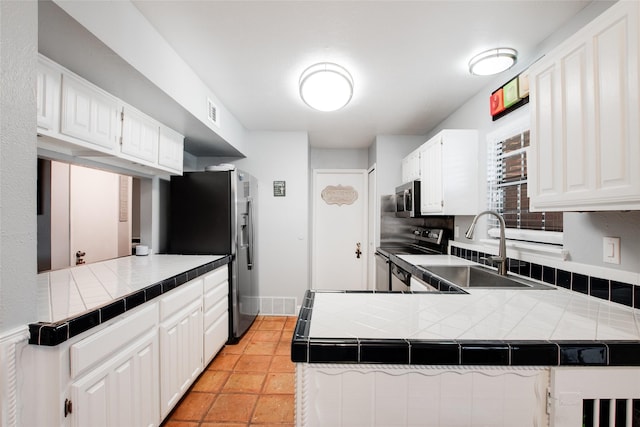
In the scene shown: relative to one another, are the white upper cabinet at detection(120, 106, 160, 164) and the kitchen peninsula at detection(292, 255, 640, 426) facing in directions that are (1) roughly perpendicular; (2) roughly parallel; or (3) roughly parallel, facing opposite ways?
roughly perpendicular

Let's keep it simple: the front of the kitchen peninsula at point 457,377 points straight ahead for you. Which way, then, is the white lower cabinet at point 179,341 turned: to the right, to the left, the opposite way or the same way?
to the left

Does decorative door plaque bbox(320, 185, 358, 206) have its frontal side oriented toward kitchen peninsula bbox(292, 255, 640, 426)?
yes

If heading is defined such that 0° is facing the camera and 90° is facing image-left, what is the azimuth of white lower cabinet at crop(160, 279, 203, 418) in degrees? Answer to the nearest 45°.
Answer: approximately 315°

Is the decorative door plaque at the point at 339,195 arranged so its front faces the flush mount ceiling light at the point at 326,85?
yes

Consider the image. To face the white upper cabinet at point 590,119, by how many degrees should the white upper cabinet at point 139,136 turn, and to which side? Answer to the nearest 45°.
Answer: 0° — it already faces it

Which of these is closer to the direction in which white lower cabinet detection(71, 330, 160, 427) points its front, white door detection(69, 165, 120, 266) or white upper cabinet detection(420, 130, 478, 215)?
the white upper cabinet

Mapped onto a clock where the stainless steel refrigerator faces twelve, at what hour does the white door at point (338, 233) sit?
The white door is roughly at 11 o'clock from the stainless steel refrigerator.

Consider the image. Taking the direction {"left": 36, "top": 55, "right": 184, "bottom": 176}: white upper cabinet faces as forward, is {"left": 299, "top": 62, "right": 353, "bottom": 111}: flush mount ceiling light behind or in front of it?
in front

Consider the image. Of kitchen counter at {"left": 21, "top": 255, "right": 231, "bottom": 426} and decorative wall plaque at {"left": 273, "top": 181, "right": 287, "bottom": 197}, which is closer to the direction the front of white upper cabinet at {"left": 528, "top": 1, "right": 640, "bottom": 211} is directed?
the kitchen counter

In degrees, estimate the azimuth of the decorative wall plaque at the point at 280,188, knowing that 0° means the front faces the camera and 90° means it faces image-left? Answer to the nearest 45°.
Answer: approximately 0°

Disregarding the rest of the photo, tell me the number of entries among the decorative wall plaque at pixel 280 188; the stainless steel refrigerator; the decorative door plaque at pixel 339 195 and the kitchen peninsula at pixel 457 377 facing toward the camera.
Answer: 3
